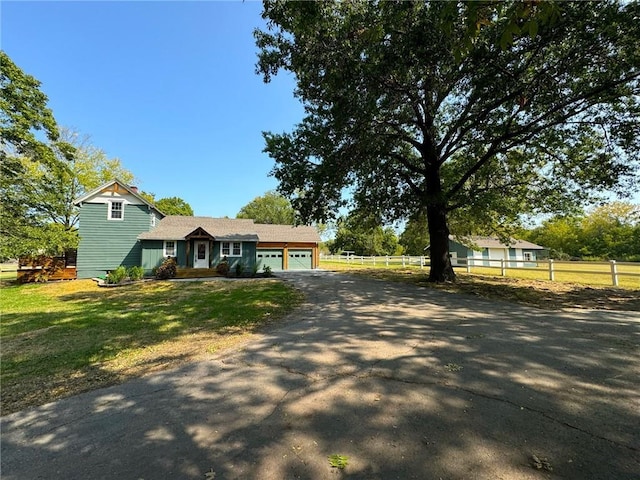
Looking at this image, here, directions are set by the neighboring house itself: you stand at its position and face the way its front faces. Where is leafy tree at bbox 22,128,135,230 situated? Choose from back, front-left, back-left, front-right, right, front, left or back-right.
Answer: front-right

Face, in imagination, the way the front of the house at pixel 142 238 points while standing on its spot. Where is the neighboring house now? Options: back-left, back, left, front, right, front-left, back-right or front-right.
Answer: left

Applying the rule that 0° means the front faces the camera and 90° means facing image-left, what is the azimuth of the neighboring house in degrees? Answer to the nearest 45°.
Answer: approximately 0°

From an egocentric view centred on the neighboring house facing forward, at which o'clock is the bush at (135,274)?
The bush is roughly at 1 o'clock from the neighboring house.

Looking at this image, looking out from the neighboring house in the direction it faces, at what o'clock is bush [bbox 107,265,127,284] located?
The bush is roughly at 1 o'clock from the neighboring house.

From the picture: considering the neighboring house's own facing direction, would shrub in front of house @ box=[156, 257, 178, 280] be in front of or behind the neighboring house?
in front

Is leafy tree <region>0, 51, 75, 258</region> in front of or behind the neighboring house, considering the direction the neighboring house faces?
in front

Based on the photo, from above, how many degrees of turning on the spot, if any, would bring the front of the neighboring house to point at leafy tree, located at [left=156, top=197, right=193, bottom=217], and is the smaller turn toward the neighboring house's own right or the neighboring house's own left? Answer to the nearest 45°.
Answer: approximately 45° to the neighboring house's own right

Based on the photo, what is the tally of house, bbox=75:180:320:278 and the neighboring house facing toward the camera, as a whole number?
2

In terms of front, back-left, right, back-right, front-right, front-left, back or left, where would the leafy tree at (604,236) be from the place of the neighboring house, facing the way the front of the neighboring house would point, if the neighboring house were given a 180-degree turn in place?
front-right

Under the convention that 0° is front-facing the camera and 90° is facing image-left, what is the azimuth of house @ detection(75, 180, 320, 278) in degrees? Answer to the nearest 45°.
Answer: approximately 0°
